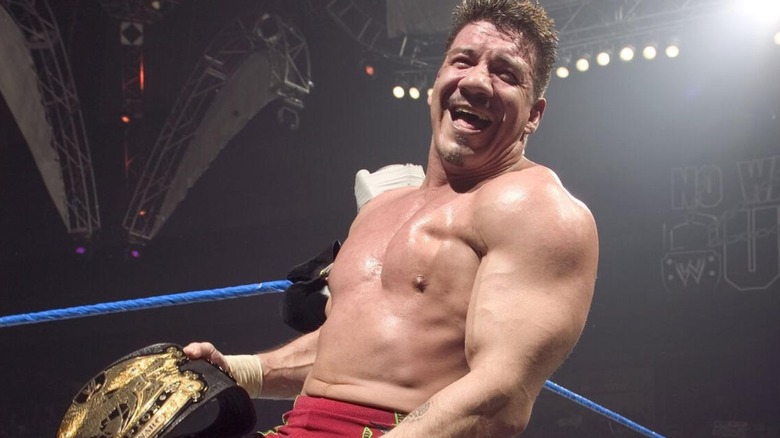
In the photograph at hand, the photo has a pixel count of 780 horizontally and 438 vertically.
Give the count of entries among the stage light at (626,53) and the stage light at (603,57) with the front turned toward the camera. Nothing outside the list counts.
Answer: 2

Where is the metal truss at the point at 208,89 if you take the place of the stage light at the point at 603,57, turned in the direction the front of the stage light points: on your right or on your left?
on your right

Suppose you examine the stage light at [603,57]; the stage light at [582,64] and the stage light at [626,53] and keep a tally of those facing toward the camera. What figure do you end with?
3

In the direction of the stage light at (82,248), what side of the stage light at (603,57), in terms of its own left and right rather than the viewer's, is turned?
right

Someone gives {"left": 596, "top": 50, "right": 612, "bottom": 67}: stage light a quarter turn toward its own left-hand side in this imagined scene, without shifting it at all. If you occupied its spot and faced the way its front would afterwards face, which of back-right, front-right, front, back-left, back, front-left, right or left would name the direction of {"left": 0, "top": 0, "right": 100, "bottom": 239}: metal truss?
back

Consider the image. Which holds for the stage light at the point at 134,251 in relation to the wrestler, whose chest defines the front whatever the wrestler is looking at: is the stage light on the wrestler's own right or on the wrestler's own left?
on the wrestler's own right

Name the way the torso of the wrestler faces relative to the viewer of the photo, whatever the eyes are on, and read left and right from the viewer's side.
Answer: facing the viewer and to the left of the viewer

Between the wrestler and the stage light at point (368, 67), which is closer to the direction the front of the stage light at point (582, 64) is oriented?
the wrestler

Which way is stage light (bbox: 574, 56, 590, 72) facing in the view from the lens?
facing the viewer

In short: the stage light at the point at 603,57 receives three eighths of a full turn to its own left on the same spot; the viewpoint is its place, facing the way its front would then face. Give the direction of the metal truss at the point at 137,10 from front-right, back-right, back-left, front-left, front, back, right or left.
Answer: back-left
